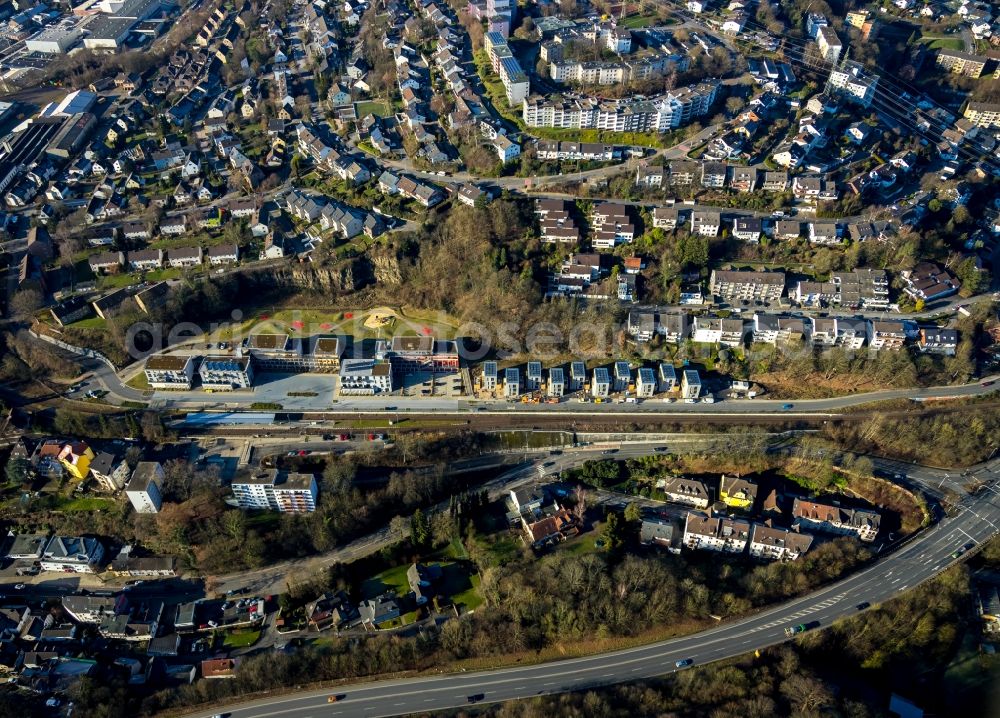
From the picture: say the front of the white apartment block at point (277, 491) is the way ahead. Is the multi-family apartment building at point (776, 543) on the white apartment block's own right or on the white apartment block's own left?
on the white apartment block's own left

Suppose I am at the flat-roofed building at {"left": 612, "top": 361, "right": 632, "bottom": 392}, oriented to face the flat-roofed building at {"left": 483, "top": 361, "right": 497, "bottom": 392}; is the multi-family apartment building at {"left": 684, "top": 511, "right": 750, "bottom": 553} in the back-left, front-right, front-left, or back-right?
back-left

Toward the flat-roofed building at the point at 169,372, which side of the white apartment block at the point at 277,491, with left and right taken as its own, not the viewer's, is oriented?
back

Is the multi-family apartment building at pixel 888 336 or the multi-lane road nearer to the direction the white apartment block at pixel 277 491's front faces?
the multi-lane road

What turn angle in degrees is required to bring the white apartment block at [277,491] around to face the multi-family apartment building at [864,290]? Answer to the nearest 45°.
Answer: approximately 90° to its left

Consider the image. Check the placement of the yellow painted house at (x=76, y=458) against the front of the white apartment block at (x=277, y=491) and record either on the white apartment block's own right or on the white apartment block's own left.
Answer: on the white apartment block's own right

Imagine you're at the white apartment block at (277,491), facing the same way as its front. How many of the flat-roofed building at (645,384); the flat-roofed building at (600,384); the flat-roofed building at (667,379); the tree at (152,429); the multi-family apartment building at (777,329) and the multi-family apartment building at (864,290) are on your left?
5

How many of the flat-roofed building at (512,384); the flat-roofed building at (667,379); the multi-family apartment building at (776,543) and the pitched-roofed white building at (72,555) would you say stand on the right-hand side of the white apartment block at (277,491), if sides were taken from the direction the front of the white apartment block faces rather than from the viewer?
1

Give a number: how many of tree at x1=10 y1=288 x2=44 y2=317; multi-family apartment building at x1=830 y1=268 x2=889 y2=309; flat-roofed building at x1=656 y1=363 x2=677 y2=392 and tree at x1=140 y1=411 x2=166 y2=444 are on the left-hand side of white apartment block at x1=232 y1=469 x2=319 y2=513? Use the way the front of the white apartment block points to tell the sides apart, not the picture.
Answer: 2

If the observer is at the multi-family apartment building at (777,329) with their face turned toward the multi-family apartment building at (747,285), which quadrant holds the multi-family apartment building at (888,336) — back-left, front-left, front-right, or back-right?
back-right

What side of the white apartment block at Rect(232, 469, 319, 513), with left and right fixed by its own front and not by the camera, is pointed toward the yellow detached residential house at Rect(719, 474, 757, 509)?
left

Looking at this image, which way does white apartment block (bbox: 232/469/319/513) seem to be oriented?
toward the camera

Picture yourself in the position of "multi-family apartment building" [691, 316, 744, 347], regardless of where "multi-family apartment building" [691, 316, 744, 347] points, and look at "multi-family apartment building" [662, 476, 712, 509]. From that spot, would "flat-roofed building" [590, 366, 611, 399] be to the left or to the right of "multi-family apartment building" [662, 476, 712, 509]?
right

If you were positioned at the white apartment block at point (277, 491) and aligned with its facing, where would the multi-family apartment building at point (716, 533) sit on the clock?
The multi-family apartment building is roughly at 10 o'clock from the white apartment block.
